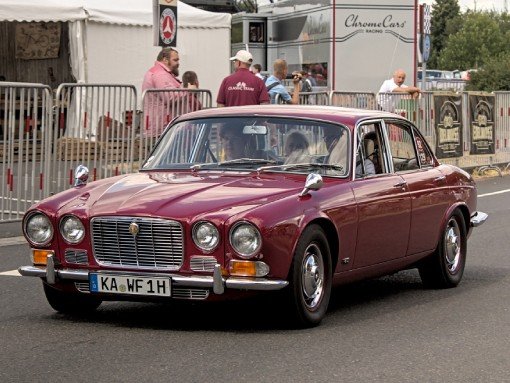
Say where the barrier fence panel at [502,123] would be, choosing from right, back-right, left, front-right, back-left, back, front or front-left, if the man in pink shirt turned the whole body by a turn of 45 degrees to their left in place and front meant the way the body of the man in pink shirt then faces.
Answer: front

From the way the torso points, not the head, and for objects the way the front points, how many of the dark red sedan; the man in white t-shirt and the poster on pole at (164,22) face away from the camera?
0

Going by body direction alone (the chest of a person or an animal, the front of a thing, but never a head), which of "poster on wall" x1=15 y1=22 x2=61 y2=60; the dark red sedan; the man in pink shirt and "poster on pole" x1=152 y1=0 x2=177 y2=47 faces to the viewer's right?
the man in pink shirt

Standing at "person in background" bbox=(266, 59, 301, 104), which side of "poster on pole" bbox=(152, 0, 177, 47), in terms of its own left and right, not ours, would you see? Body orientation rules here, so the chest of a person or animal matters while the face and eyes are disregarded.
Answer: left

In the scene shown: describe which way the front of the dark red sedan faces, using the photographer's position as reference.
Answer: facing the viewer and to the left of the viewer

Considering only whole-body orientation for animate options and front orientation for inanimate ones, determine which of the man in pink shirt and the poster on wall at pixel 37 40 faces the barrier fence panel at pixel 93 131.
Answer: the poster on wall

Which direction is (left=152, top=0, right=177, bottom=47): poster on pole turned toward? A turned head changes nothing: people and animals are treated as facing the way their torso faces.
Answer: toward the camera

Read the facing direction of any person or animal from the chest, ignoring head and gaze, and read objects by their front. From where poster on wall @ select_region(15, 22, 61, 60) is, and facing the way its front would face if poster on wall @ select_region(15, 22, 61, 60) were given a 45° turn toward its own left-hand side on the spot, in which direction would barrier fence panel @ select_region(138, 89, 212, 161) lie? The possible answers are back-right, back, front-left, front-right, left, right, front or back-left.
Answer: front-right

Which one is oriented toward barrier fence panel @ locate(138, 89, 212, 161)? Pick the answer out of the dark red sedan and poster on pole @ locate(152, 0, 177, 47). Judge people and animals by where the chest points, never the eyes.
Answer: the poster on pole
